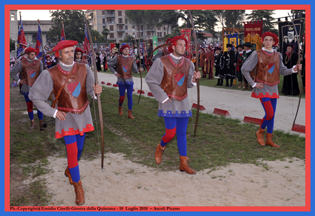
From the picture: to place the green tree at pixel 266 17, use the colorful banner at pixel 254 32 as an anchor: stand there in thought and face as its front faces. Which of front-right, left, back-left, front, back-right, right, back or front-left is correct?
back

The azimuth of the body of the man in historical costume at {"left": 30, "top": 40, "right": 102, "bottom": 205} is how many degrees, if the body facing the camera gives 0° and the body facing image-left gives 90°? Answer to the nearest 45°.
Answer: approximately 315°

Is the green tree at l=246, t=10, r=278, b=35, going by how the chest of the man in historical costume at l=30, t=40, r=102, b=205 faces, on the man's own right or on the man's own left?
on the man's own left

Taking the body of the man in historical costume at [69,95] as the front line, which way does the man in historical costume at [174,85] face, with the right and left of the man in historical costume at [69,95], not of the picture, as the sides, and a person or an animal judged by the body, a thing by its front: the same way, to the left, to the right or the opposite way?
the same way

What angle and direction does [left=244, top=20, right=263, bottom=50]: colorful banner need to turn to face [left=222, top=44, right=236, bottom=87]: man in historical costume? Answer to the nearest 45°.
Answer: approximately 45° to its right

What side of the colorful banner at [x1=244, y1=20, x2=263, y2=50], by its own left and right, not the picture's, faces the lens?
front

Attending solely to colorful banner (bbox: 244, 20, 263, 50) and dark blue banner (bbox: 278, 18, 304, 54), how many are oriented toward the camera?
2

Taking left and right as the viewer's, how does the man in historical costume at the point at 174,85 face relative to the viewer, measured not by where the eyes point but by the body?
facing the viewer and to the right of the viewer

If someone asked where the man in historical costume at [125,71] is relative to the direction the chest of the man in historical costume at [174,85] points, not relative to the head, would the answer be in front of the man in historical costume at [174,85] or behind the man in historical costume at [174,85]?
behind

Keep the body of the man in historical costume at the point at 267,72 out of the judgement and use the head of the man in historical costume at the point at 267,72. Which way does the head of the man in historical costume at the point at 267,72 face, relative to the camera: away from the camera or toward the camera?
toward the camera

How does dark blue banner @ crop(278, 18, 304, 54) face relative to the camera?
toward the camera
